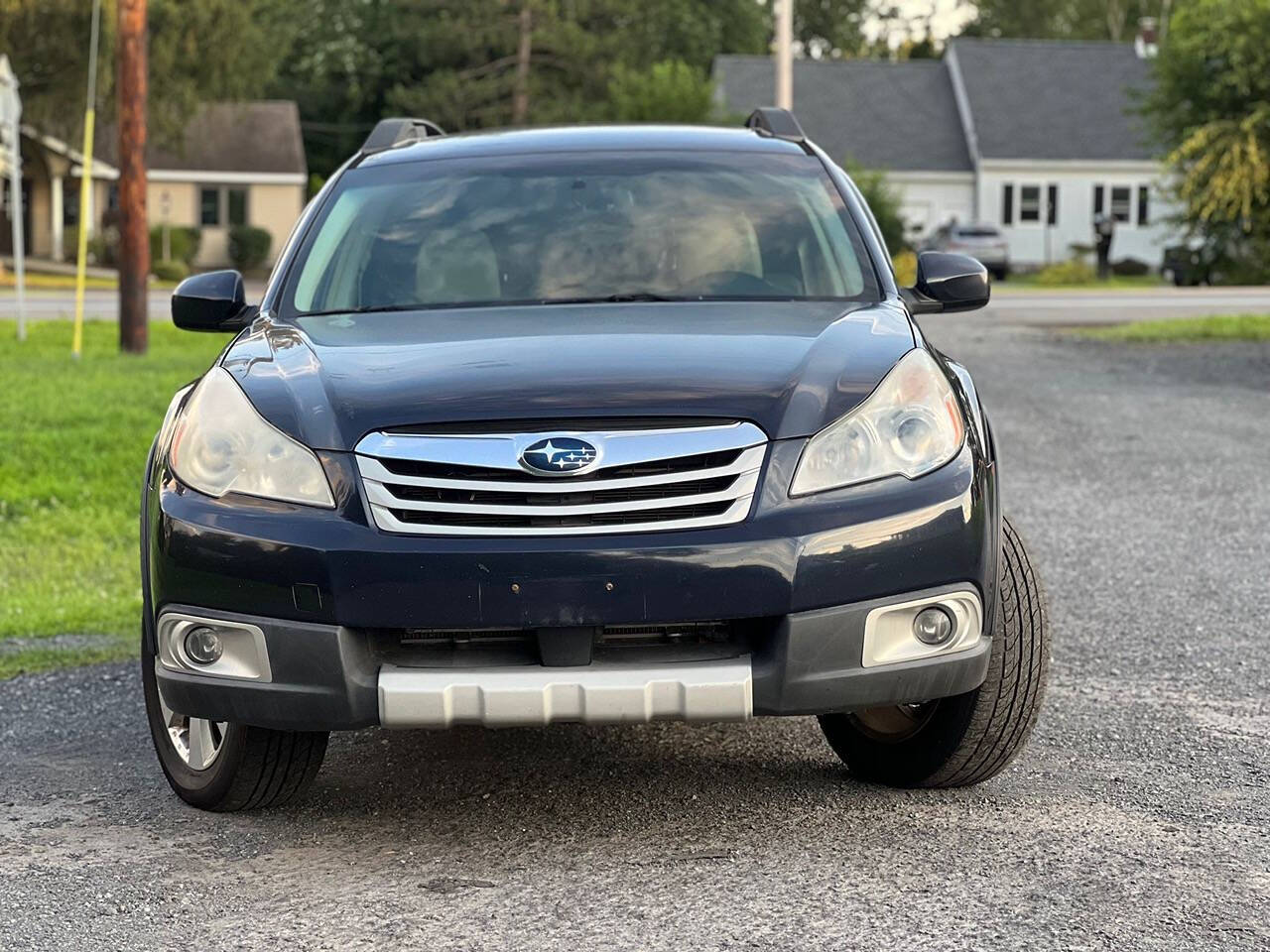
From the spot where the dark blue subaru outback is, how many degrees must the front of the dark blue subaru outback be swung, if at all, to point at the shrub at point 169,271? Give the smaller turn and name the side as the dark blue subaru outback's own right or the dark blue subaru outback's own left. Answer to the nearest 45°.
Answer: approximately 180°

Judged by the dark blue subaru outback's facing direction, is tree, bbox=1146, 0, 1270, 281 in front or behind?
behind

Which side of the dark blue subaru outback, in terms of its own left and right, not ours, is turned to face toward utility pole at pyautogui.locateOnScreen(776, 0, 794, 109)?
back

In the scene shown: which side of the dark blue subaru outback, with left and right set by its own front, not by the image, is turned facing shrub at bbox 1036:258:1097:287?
back

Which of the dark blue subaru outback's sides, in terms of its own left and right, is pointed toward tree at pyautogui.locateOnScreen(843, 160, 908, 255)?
back

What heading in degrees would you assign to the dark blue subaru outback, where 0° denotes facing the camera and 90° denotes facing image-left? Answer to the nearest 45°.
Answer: approximately 0°
